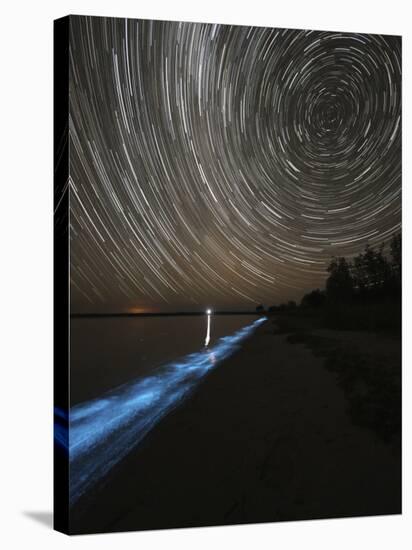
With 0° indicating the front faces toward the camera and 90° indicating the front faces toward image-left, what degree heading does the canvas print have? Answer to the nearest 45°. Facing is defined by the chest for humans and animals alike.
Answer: approximately 315°
